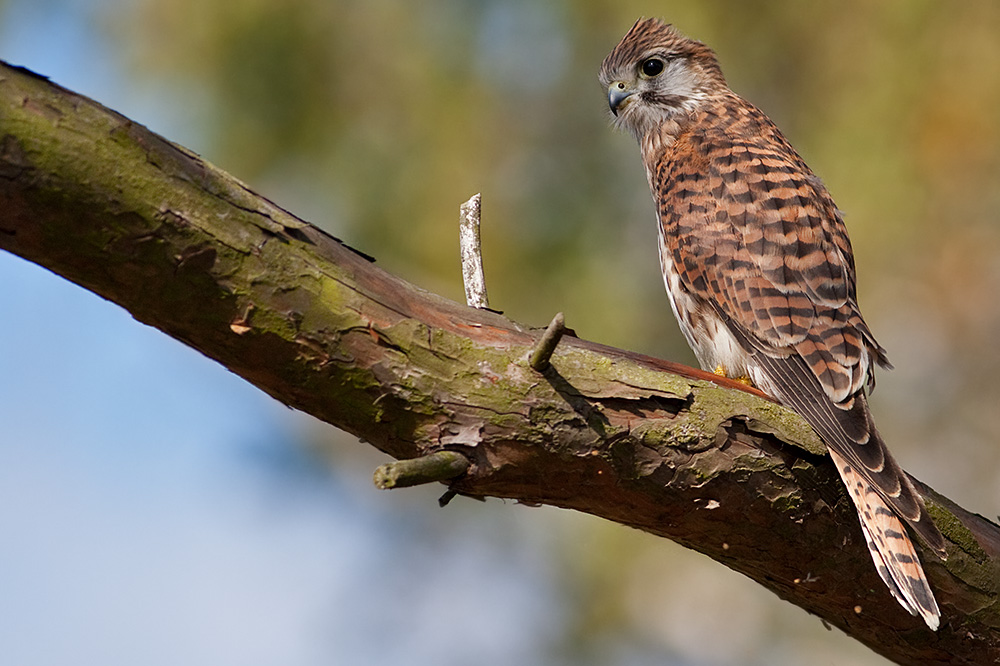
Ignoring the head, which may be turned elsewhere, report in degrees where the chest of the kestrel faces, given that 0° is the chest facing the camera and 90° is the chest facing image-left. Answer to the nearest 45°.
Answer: approximately 135°
